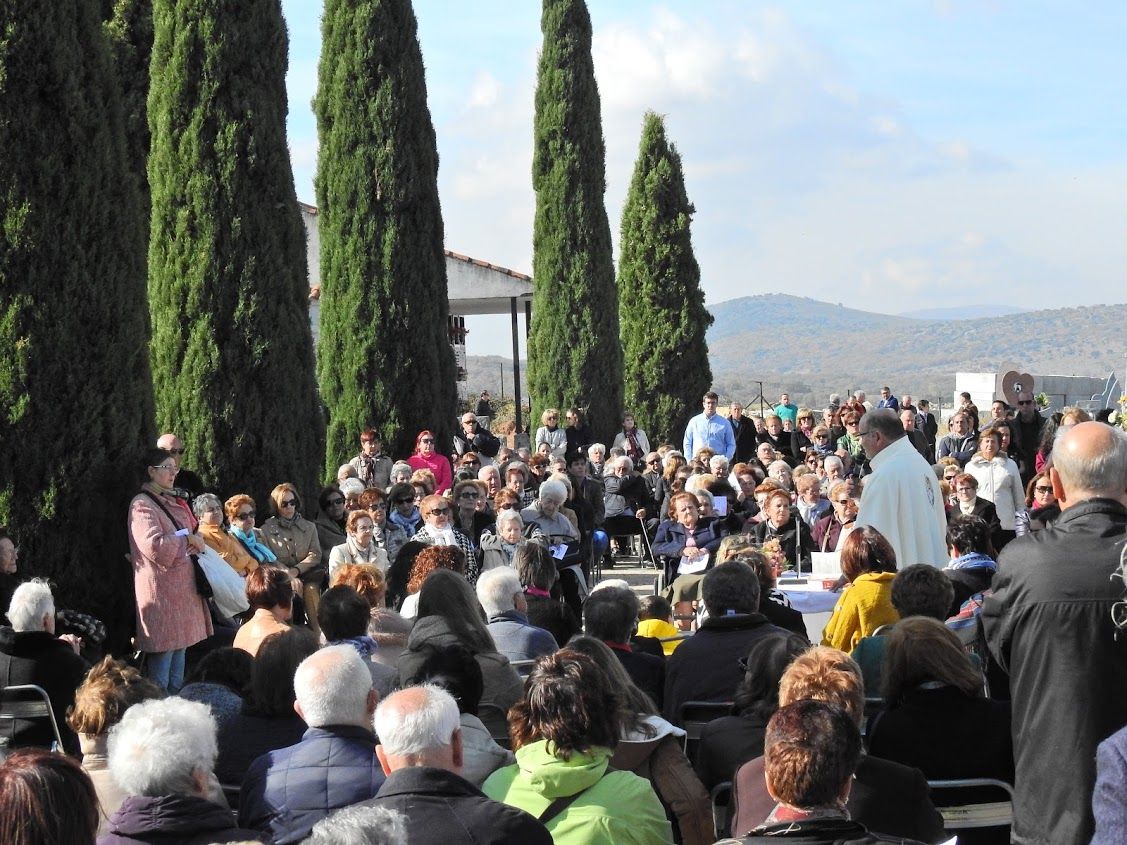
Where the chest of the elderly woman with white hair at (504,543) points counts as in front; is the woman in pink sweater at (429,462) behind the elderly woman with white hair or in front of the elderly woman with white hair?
behind

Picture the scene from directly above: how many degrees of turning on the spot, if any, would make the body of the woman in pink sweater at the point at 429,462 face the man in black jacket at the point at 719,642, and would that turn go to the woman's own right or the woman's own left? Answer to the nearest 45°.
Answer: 0° — they already face them

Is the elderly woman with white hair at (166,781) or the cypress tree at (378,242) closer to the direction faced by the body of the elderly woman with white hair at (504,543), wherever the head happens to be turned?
the elderly woman with white hair

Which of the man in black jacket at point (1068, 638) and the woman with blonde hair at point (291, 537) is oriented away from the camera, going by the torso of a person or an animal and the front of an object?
the man in black jacket

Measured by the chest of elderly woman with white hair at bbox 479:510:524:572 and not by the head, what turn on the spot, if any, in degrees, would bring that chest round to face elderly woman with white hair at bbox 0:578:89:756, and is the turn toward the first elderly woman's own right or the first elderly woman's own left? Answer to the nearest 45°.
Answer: approximately 90° to the first elderly woman's own right

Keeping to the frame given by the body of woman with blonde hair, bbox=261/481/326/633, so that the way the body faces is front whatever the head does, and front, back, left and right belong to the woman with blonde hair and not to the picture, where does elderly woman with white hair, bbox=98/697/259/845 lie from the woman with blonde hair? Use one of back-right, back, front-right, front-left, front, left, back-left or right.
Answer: front-right

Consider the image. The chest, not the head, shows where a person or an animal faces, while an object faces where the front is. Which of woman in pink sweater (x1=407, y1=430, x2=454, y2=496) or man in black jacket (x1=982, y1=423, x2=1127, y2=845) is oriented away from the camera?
the man in black jacket

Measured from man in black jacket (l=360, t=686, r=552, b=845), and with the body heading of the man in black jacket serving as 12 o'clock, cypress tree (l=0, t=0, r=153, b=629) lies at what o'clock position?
The cypress tree is roughly at 11 o'clock from the man in black jacket.

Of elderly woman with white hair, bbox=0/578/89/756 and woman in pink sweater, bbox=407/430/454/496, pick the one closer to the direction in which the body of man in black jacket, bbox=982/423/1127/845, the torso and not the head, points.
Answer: the woman in pink sweater

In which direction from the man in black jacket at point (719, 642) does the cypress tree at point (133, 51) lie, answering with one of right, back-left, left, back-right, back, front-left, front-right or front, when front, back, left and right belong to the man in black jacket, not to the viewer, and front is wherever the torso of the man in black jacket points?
front-left

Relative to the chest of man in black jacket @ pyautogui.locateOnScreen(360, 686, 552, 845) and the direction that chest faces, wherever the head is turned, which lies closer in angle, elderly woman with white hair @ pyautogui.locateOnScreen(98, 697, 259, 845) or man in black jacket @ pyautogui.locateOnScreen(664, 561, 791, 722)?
the man in black jacket

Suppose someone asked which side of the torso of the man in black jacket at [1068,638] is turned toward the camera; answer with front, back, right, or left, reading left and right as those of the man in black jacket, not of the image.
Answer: back

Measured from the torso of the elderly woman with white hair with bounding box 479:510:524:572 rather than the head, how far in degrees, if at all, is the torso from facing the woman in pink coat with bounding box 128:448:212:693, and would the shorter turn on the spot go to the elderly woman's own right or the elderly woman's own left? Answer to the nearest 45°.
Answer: approximately 90° to the elderly woman's own right
